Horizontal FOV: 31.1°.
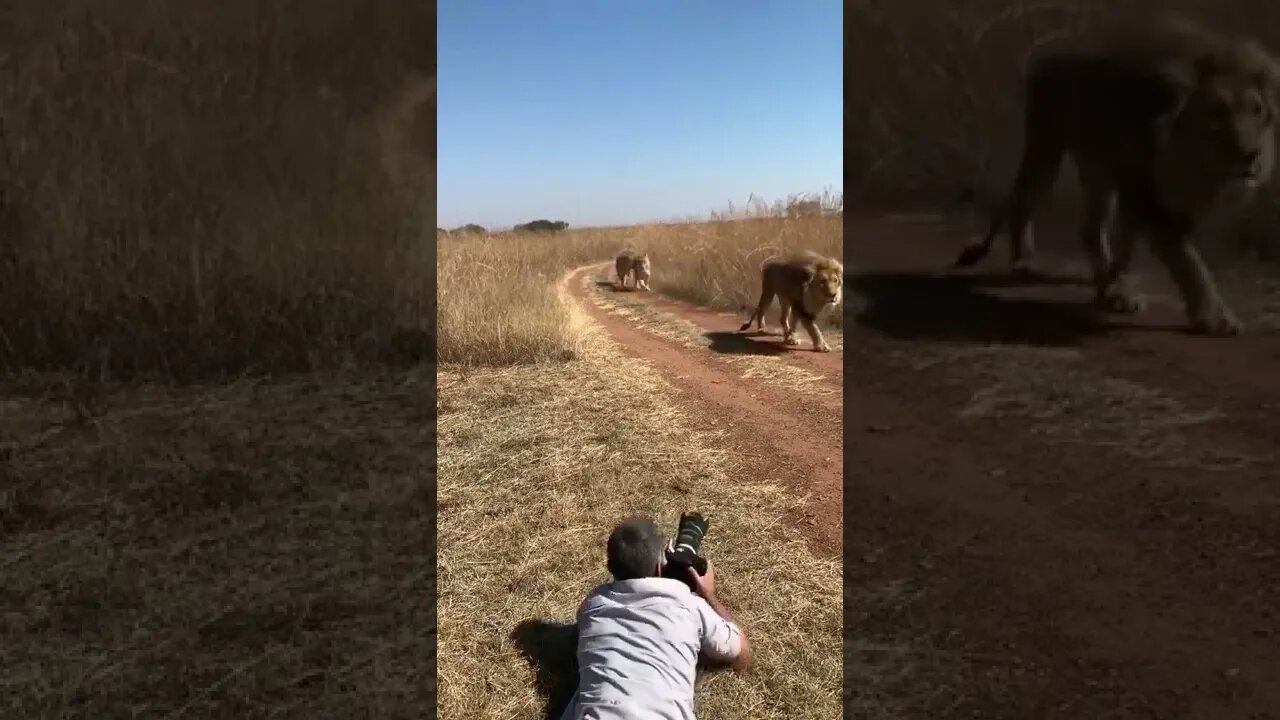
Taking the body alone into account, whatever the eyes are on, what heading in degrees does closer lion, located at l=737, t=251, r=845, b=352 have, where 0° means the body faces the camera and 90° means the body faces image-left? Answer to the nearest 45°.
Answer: approximately 315°

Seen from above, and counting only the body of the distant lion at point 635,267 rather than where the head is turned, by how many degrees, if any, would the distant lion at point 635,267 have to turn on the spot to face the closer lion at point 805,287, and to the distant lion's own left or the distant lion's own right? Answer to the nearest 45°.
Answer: approximately 45° to the distant lion's own right

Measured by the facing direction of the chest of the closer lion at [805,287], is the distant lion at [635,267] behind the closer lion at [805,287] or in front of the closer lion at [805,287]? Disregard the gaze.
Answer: behind

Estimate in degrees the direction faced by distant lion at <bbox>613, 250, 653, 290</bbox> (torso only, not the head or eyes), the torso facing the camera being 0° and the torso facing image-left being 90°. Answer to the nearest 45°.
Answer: approximately 315°
